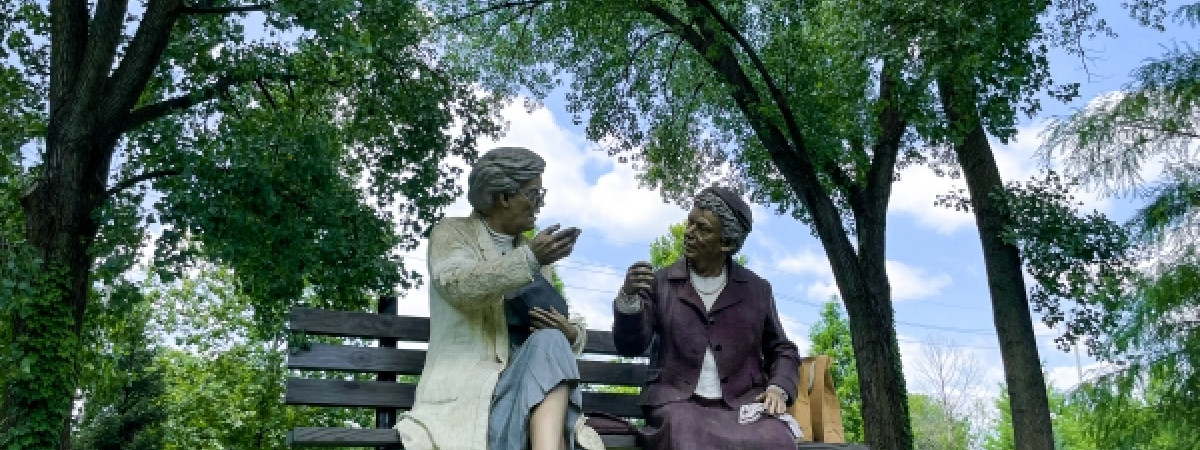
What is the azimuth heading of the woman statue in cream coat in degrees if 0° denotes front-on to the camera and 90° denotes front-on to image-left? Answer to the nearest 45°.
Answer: approximately 315°

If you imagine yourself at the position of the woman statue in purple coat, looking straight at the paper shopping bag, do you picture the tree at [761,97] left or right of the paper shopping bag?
left

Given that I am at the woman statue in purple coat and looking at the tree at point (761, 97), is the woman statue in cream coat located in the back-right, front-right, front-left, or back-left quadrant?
back-left

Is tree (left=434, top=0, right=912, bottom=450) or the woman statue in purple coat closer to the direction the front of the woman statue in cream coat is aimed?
the woman statue in purple coat

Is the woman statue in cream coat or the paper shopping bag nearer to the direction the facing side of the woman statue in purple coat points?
the woman statue in cream coat

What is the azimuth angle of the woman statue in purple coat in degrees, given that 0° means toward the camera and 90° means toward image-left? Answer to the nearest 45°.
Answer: approximately 0°

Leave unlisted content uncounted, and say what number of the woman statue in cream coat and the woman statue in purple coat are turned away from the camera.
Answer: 0

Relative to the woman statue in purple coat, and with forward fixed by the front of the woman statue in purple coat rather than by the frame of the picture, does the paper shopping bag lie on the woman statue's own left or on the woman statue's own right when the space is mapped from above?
on the woman statue's own left
